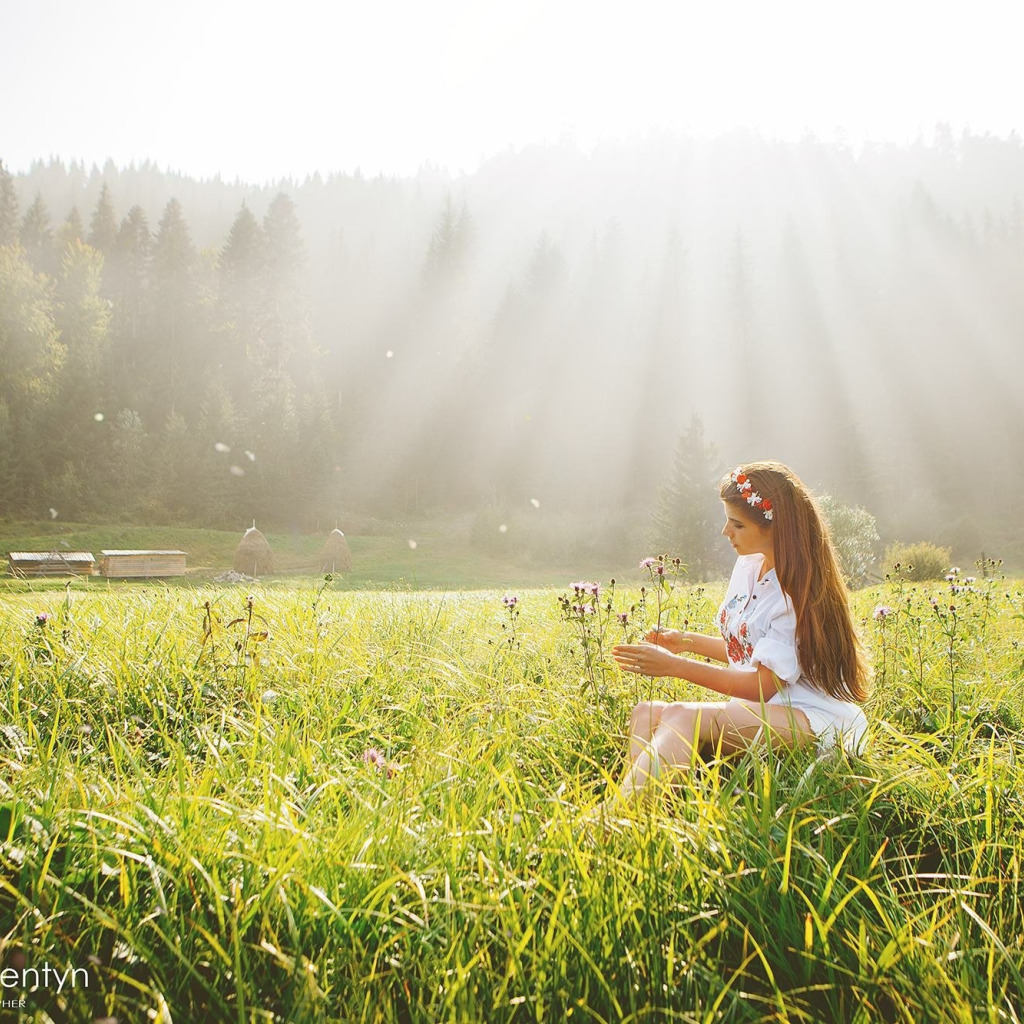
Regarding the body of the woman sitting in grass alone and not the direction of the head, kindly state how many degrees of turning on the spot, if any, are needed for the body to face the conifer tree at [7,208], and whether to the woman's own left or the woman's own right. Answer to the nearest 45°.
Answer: approximately 45° to the woman's own right

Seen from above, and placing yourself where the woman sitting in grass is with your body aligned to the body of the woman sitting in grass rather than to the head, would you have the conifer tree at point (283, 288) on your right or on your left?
on your right

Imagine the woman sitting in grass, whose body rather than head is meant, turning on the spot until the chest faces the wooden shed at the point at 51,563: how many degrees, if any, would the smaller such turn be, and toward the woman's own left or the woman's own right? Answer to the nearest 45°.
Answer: approximately 45° to the woman's own right

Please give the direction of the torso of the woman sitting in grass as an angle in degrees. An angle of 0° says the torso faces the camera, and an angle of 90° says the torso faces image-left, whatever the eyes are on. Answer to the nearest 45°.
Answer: approximately 90°

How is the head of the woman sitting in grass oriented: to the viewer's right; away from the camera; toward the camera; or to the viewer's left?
to the viewer's left

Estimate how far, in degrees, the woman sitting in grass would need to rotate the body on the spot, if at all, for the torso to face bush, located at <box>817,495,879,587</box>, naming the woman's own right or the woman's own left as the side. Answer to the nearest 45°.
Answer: approximately 90° to the woman's own right
